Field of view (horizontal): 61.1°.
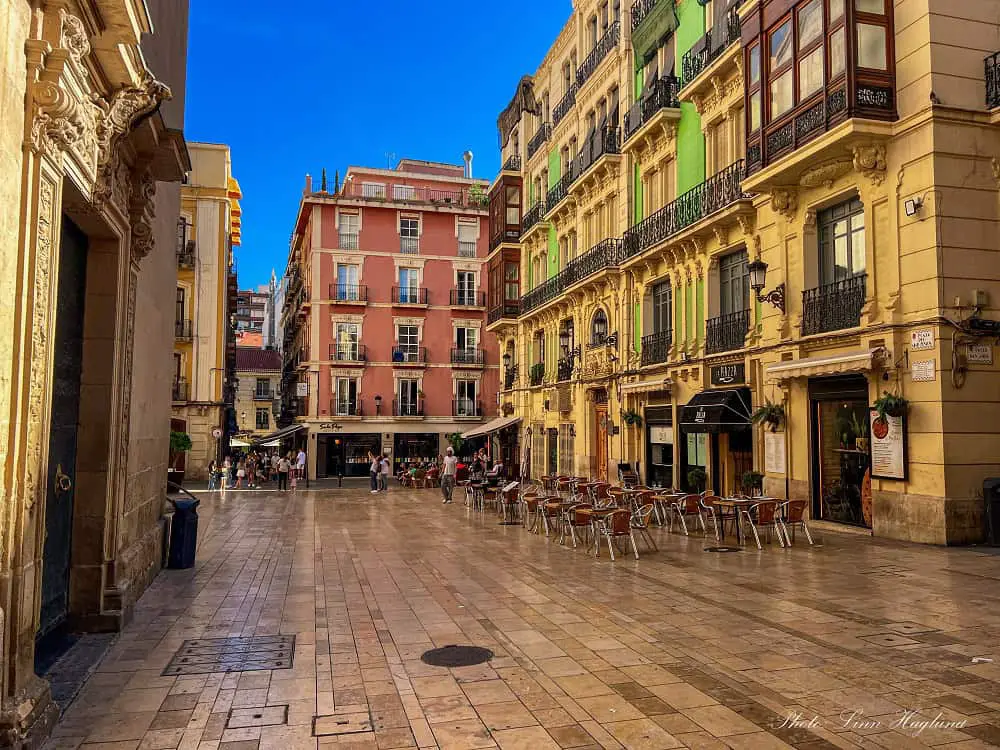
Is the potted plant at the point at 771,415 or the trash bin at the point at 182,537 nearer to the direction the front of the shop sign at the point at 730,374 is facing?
the trash bin

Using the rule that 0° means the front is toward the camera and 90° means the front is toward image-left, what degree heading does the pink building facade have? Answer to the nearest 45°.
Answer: approximately 0°

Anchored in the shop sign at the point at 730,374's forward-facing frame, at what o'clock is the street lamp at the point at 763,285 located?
The street lamp is roughly at 10 o'clock from the shop sign.

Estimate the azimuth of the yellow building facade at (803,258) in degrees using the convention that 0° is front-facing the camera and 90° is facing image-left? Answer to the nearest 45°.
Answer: approximately 45°

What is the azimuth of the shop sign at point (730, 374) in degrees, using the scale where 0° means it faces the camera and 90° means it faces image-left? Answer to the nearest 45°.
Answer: approximately 45°

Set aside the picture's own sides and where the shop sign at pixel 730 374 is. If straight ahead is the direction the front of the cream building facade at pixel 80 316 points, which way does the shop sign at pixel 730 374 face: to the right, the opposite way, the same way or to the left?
the opposite way

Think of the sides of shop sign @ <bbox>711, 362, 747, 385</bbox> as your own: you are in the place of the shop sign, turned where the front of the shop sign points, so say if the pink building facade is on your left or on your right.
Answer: on your right

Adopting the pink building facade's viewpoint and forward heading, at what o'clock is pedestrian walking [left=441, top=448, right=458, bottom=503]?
The pedestrian walking is roughly at 12 o'clock from the pink building facade.

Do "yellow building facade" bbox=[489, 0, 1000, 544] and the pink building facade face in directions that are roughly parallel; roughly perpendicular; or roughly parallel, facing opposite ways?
roughly perpendicular

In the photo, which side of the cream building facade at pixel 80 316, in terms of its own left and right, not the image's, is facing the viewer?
right

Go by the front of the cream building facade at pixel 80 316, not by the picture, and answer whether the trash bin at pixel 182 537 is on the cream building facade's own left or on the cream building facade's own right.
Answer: on the cream building facade's own left

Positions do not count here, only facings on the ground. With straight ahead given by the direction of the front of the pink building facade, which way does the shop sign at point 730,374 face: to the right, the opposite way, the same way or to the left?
to the right

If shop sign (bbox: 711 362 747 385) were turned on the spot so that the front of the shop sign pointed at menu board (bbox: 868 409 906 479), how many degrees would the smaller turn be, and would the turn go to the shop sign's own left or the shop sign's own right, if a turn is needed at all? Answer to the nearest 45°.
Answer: approximately 90° to the shop sign's own left
